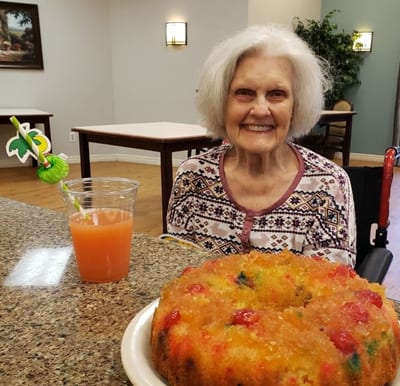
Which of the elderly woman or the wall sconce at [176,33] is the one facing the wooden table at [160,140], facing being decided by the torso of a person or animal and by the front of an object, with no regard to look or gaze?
the wall sconce

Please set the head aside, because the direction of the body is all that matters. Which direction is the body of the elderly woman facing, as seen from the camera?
toward the camera

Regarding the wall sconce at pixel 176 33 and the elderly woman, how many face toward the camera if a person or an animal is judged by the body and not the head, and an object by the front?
2

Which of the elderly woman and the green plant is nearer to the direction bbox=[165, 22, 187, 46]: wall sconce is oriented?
the elderly woman

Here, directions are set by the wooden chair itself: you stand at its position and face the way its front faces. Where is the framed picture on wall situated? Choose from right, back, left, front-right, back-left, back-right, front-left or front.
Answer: front-right

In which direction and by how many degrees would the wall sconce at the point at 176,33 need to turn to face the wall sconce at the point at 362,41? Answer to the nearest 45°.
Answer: approximately 90° to its left

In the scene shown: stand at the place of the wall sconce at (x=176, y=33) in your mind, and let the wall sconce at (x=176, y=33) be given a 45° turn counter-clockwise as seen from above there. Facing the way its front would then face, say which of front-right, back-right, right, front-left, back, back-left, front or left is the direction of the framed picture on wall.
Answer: back-right

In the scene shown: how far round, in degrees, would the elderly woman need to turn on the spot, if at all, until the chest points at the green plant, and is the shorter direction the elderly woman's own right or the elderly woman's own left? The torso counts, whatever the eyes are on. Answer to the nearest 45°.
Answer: approximately 180°

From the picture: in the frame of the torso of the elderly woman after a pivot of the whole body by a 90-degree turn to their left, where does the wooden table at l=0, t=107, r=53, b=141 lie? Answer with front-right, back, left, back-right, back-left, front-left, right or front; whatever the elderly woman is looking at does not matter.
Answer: back-left

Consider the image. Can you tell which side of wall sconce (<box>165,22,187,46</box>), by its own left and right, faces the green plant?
left

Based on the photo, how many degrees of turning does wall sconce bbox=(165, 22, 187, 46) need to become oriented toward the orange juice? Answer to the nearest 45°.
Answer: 0° — it already faces it

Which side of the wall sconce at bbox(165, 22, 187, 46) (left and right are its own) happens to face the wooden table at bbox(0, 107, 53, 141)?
right

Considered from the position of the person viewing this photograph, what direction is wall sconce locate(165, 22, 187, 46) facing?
facing the viewer

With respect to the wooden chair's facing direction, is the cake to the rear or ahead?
ahead

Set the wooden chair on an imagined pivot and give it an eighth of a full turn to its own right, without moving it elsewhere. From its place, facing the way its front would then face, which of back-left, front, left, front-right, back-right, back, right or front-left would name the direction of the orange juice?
left

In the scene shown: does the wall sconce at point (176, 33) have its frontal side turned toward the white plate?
yes
